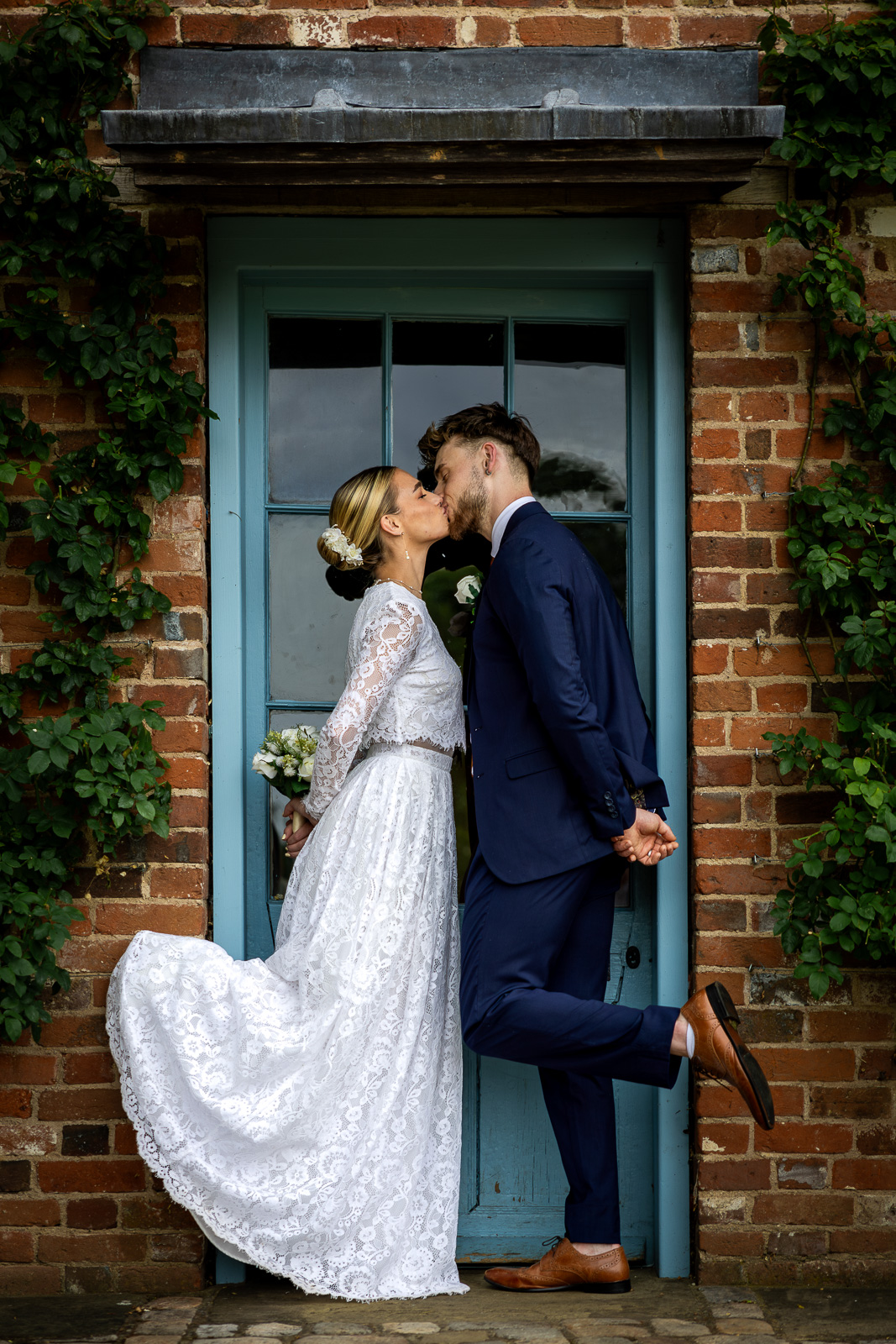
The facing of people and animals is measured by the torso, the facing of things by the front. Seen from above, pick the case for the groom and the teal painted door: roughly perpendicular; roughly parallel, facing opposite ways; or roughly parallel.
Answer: roughly perpendicular

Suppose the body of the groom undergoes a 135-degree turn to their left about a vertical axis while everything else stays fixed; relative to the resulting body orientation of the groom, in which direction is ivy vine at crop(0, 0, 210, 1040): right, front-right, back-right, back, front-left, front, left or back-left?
back-right

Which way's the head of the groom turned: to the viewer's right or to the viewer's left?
to the viewer's left

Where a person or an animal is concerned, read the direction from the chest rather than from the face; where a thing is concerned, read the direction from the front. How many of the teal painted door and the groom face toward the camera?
1

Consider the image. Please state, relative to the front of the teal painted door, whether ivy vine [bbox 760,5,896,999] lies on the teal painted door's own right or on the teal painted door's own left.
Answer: on the teal painted door's own left

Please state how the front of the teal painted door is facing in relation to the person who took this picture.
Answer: facing the viewer

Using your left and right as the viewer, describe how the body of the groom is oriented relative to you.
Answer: facing to the left of the viewer
